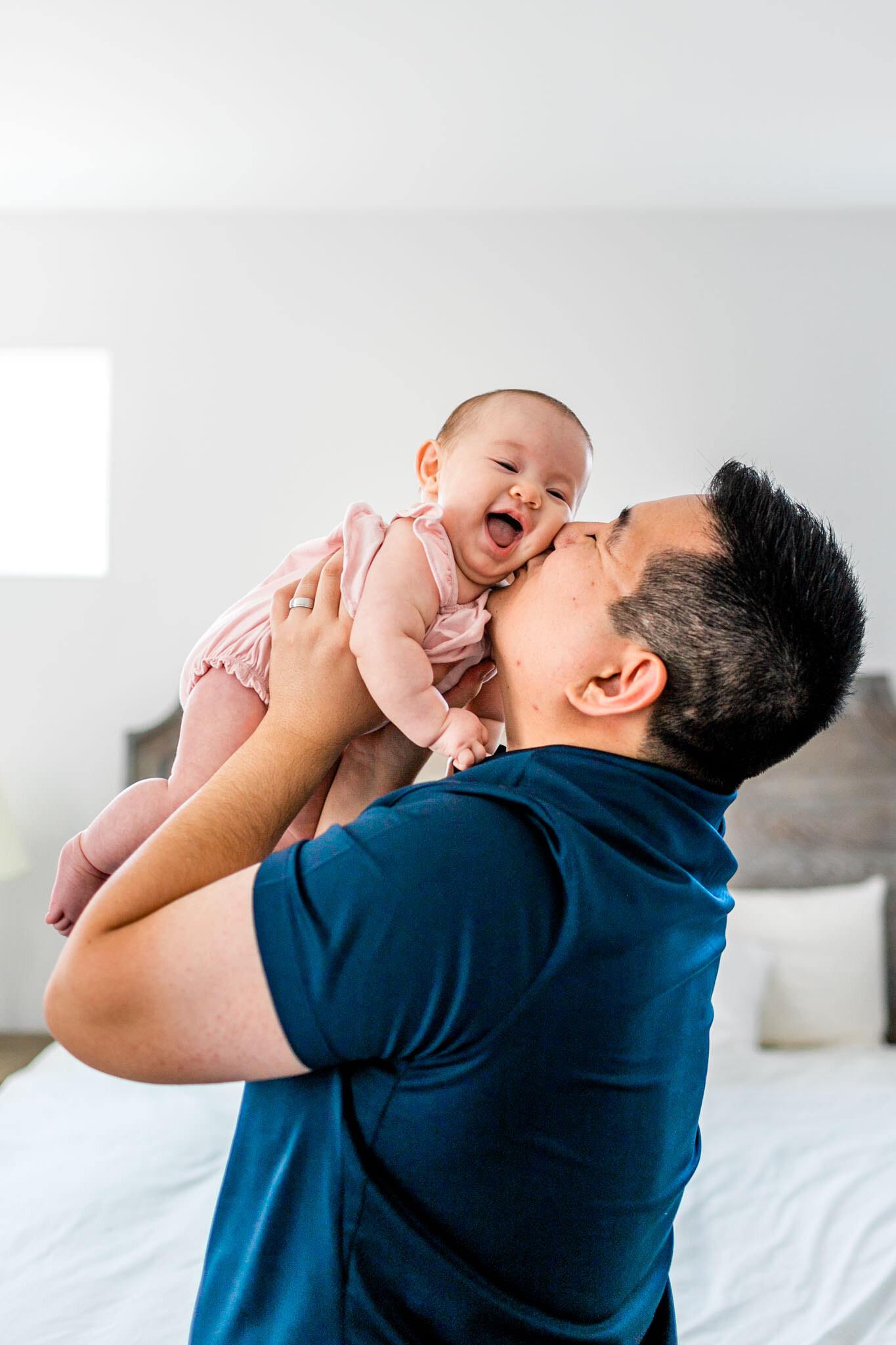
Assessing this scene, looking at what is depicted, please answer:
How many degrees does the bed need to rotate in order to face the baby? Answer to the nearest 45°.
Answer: approximately 45° to its right

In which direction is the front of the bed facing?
toward the camera

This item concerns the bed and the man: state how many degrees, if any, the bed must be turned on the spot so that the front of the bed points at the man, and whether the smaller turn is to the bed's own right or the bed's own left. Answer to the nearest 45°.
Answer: approximately 45° to the bed's own right

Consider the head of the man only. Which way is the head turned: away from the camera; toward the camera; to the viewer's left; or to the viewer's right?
to the viewer's left
